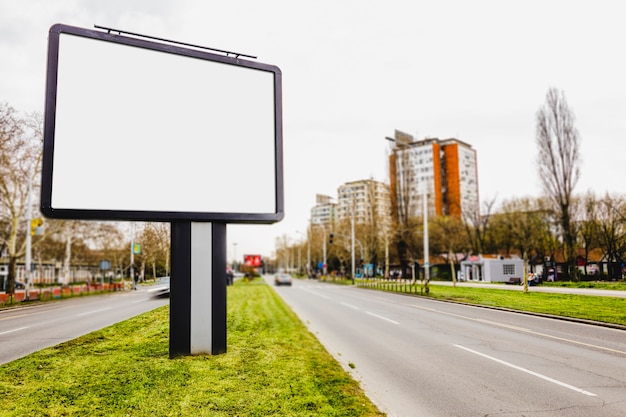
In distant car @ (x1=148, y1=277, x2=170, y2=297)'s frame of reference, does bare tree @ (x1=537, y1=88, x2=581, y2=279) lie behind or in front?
behind

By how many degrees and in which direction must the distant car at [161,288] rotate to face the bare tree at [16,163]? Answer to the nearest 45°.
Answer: approximately 90° to its right

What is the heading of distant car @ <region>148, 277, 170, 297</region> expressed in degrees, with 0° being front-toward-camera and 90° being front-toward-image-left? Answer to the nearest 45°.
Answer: approximately 45°
